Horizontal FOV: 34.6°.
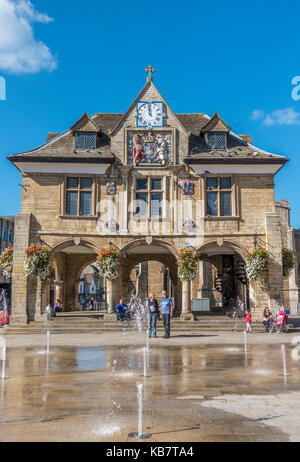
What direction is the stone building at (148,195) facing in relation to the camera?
toward the camera

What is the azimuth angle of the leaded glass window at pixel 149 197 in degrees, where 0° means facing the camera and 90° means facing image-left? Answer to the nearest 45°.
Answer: approximately 0°

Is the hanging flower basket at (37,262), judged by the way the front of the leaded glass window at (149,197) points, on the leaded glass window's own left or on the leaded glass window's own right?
on the leaded glass window's own right

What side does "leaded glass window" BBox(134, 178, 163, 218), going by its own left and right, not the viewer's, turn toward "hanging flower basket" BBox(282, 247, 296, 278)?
left

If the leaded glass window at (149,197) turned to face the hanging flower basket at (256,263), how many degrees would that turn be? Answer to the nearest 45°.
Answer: approximately 90° to its left

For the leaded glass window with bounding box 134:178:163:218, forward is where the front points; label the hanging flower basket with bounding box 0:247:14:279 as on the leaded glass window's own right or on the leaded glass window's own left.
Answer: on the leaded glass window's own right

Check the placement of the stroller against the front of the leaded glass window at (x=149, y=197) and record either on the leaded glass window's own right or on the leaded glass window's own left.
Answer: on the leaded glass window's own left
